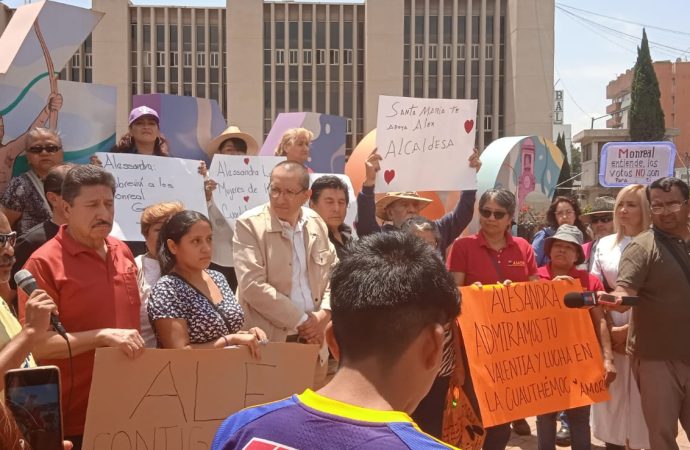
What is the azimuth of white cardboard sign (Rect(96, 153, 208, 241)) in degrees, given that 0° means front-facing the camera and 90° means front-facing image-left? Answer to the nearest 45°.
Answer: approximately 0°

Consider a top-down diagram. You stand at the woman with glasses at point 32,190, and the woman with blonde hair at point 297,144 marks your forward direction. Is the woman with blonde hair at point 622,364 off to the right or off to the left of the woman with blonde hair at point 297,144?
right

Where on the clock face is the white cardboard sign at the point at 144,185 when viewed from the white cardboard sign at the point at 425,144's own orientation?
the white cardboard sign at the point at 144,185 is roughly at 2 o'clock from the white cardboard sign at the point at 425,144.

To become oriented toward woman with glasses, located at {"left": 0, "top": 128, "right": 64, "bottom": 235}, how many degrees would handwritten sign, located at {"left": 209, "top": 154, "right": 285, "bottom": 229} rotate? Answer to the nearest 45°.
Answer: approximately 45° to its right

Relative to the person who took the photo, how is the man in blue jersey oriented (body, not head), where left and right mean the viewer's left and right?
facing away from the viewer and to the right of the viewer

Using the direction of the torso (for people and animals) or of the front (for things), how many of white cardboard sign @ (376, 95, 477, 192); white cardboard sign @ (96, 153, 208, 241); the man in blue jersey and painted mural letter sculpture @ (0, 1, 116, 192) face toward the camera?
3

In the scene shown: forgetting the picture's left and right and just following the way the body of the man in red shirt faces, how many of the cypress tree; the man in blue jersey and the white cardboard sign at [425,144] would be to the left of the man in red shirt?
2

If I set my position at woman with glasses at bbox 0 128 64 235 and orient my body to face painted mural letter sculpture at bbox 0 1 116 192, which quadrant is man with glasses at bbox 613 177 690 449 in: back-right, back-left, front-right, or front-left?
back-right

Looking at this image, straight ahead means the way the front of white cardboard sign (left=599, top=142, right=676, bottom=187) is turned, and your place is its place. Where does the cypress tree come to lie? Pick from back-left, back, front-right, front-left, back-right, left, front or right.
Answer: back
